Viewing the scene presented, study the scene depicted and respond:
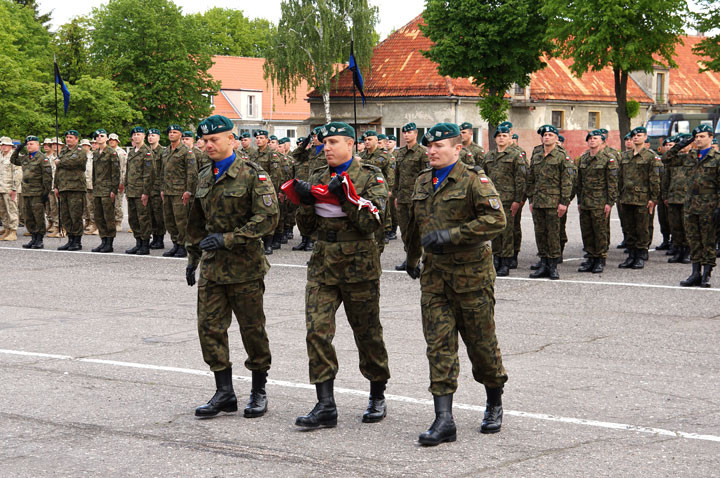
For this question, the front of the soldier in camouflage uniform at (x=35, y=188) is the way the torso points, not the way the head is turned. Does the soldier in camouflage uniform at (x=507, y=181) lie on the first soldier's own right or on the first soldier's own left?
on the first soldier's own left

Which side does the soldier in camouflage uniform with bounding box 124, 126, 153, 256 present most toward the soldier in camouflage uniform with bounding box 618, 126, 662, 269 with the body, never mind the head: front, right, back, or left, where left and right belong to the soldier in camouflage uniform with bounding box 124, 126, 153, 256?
left

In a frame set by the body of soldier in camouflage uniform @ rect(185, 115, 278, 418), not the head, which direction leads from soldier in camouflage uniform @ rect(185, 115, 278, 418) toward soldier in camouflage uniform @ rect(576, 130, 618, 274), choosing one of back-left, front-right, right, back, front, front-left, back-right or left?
back

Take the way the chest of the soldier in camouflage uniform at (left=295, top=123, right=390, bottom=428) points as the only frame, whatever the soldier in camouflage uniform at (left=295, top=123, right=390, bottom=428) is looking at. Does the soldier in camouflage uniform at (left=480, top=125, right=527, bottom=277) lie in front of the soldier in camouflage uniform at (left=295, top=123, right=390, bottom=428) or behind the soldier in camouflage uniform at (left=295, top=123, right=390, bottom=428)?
behind

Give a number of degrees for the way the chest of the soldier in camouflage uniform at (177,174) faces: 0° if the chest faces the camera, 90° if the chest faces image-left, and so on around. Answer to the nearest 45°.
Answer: approximately 45°

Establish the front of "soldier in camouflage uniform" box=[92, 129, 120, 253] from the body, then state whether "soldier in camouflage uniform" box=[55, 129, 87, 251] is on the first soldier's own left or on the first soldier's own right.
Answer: on the first soldier's own right

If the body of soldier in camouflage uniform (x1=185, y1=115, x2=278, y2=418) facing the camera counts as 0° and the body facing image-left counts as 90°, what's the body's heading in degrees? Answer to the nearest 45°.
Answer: approximately 45°
